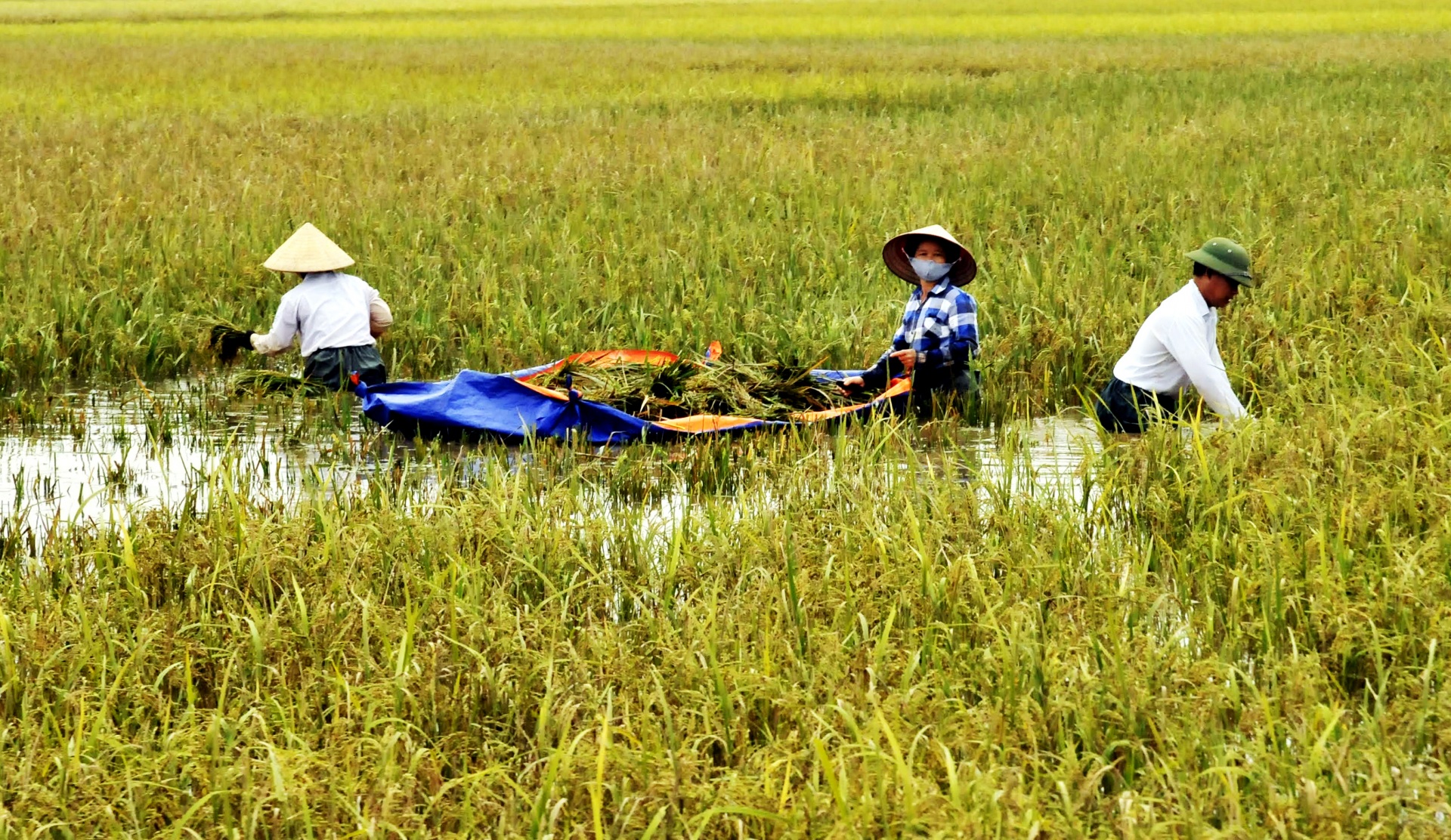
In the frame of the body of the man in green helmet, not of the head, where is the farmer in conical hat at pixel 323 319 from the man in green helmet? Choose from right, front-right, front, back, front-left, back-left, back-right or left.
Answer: back

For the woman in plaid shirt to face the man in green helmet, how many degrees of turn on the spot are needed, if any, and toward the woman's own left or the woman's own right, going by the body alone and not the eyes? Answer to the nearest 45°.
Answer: approximately 90° to the woman's own left

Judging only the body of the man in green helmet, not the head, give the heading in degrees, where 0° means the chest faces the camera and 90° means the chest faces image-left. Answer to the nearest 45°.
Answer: approximately 270°

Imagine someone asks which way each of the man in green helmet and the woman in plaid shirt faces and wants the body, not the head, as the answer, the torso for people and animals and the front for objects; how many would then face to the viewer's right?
1

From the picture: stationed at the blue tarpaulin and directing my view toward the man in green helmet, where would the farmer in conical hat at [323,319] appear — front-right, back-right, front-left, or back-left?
back-left

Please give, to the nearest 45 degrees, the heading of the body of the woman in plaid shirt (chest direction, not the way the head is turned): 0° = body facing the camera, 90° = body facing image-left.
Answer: approximately 45°
